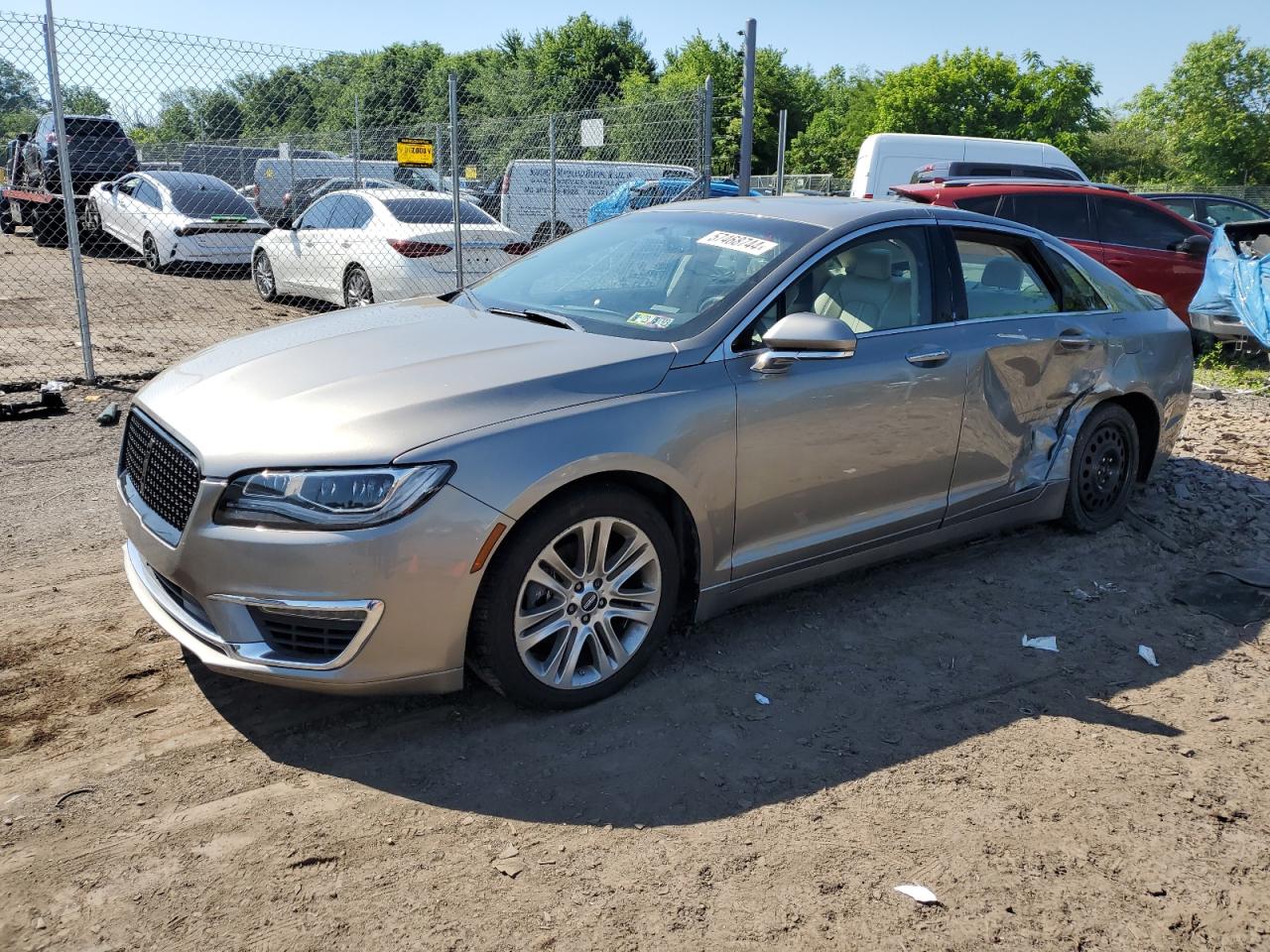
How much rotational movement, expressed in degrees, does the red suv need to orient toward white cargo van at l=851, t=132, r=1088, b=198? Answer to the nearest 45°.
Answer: approximately 135° to its left

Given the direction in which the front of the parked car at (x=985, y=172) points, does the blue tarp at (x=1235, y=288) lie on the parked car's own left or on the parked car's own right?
on the parked car's own right

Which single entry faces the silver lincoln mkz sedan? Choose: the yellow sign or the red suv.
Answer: the yellow sign

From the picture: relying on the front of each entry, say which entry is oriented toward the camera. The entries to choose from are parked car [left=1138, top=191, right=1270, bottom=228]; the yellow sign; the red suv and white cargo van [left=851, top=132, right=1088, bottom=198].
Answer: the yellow sign

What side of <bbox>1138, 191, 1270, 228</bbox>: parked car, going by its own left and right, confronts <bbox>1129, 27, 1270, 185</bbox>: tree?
left

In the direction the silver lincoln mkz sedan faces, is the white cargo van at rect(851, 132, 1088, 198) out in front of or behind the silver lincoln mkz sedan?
behind

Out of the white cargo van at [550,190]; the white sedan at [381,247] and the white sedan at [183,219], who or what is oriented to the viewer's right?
the white cargo van

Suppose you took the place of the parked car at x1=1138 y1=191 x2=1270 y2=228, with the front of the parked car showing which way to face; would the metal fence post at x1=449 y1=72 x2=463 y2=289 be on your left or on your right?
on your right

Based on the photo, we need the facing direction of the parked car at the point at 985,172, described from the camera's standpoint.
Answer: facing to the right of the viewer

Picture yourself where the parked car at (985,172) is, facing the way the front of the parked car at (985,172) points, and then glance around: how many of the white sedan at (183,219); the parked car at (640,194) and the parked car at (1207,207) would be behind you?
2

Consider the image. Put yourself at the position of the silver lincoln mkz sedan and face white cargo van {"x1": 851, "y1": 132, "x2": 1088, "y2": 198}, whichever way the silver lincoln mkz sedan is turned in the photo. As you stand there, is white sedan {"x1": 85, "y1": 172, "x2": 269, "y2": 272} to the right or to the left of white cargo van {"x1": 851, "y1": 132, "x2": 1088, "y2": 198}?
left

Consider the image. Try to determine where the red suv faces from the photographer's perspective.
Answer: facing to the right of the viewer
